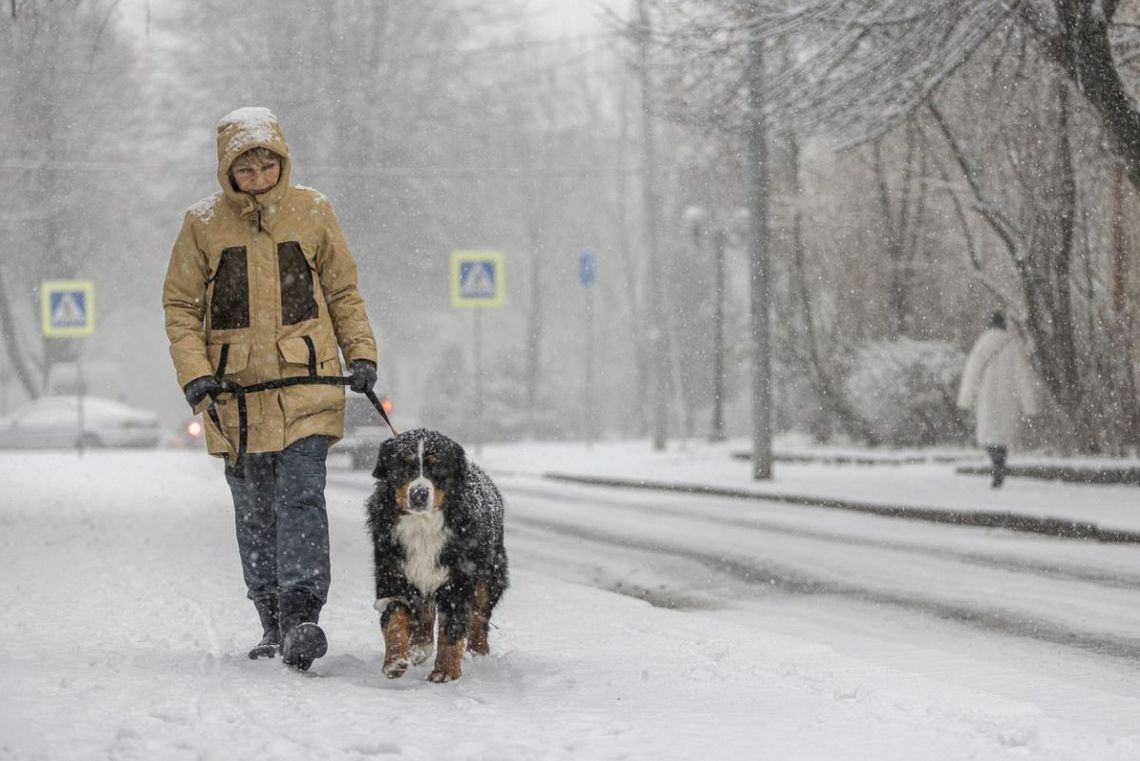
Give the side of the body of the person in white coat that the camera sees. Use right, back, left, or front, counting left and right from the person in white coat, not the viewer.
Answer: back

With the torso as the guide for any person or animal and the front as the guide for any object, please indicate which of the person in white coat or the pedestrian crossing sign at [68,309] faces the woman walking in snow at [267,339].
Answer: the pedestrian crossing sign

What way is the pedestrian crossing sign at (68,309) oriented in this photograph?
toward the camera

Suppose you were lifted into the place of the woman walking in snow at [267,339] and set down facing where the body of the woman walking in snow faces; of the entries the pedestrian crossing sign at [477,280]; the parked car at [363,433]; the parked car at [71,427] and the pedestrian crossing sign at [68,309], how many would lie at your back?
4

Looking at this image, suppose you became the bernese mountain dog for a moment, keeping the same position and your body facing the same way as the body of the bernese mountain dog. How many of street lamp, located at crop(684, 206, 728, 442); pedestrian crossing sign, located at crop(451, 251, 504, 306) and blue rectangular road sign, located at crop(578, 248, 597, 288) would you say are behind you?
3

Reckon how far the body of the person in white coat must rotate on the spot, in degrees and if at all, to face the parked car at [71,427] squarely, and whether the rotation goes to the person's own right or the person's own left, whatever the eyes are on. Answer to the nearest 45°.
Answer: approximately 45° to the person's own left

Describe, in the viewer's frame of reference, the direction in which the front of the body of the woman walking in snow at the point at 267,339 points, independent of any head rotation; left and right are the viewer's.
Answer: facing the viewer

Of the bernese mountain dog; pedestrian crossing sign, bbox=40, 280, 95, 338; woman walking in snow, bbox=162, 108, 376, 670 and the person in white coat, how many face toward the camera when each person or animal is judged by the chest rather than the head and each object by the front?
3

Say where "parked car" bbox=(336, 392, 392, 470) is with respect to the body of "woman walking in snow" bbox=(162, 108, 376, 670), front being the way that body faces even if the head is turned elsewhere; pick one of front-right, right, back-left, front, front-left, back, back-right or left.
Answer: back
